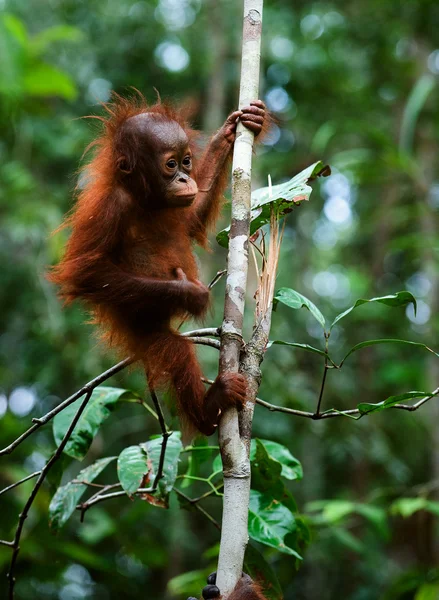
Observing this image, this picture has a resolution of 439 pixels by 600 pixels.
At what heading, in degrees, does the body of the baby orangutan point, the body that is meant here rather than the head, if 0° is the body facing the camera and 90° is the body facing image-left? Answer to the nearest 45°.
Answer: approximately 315°

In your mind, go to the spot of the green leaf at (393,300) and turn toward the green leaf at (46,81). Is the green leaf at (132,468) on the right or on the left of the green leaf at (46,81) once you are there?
left
